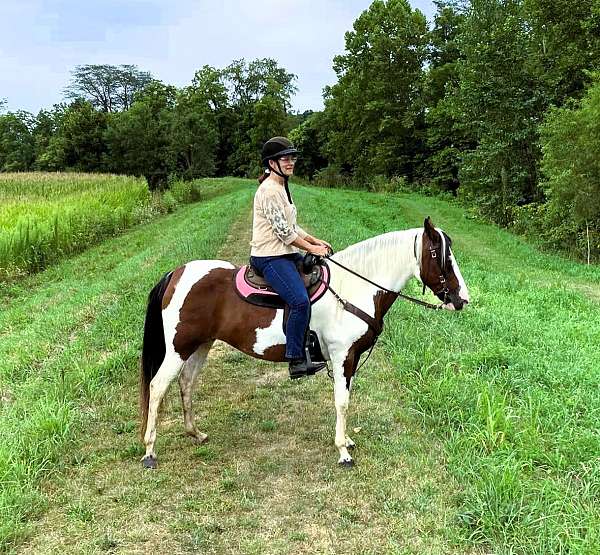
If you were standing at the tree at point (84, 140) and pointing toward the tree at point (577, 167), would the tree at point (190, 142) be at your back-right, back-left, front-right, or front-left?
front-left

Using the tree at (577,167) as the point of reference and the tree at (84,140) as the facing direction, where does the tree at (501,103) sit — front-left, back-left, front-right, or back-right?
front-right

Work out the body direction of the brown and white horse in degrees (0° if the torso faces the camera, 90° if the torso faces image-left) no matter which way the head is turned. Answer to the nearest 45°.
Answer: approximately 270°

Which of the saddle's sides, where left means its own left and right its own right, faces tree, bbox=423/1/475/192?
left

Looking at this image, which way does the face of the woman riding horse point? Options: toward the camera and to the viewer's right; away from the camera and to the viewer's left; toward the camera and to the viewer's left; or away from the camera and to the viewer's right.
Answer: toward the camera and to the viewer's right

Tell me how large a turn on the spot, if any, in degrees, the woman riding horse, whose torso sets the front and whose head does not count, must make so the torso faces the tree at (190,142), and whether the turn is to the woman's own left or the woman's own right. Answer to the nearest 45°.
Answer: approximately 90° to the woman's own left

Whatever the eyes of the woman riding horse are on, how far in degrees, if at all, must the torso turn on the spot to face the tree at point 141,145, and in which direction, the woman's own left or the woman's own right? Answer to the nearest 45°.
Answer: approximately 90° to the woman's own left

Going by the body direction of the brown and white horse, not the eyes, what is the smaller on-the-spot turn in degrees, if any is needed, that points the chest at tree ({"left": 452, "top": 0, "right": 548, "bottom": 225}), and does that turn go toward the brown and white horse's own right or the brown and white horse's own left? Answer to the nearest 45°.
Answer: approximately 90° to the brown and white horse's own left

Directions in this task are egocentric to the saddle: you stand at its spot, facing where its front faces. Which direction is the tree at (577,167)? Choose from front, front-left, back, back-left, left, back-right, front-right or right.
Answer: front-left

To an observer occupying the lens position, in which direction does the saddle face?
facing to the right of the viewer

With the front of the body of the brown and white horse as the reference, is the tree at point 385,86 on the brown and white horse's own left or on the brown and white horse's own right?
on the brown and white horse's own left

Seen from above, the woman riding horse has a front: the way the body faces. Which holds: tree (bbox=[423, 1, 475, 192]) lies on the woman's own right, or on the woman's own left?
on the woman's own left

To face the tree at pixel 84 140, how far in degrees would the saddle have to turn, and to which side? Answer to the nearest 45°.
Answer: approximately 90° to its left

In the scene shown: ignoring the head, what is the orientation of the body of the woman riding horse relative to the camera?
to the viewer's right

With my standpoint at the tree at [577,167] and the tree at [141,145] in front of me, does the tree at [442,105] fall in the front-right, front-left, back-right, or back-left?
front-right

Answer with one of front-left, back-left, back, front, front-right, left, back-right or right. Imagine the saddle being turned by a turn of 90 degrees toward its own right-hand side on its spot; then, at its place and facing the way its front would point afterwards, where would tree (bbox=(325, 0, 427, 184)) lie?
back

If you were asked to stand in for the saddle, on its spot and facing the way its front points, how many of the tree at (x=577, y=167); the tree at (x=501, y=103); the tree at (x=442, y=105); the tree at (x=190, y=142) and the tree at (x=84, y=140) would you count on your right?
0

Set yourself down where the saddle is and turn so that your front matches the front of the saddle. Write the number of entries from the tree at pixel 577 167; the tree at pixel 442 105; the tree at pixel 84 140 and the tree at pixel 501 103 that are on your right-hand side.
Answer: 0

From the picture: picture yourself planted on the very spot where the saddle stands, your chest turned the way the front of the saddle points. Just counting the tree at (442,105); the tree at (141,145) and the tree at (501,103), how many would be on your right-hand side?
0
